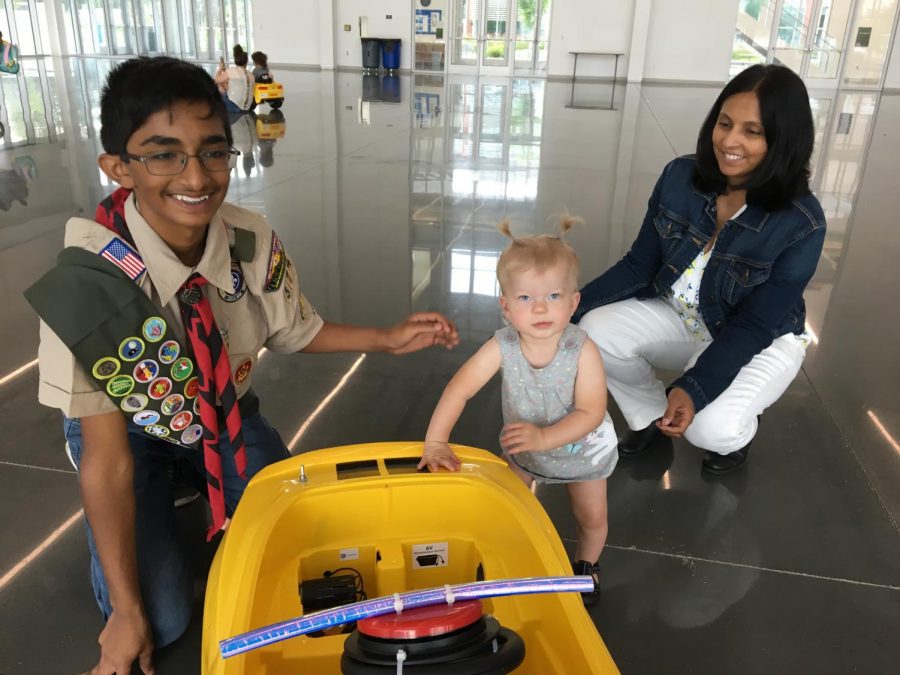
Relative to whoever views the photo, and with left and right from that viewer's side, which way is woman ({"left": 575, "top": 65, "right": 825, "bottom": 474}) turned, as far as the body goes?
facing the viewer and to the left of the viewer

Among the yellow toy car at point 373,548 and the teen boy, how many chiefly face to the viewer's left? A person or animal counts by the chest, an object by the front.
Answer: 0

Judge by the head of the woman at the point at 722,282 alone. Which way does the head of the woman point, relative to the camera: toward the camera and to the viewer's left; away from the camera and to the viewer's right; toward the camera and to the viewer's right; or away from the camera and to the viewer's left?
toward the camera and to the viewer's left

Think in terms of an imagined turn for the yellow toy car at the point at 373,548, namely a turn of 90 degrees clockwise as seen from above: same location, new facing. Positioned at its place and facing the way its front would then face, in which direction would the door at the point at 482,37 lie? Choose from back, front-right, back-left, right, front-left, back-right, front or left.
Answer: right

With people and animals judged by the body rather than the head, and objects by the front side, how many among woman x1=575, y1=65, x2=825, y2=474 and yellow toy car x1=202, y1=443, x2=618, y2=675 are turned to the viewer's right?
0

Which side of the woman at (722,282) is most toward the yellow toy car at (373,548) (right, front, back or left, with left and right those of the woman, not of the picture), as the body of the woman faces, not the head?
front

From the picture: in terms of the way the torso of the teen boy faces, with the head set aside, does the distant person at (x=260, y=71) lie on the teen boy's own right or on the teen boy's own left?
on the teen boy's own left

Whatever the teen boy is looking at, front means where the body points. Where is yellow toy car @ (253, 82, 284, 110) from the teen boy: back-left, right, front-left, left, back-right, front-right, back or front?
back-left

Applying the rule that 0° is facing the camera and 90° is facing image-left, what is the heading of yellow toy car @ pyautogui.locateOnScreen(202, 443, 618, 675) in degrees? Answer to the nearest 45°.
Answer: approximately 0°

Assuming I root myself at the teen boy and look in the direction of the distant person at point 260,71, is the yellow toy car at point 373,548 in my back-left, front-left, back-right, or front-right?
back-right

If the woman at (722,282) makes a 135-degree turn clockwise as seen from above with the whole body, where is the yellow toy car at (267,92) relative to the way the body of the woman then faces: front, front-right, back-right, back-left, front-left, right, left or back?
front-left

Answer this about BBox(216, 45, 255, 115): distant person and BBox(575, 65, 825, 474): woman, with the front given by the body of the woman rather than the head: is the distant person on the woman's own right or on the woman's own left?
on the woman's own right
